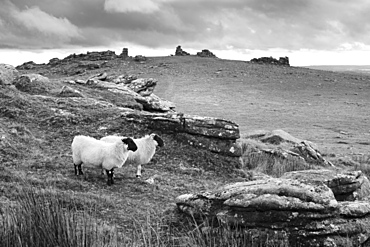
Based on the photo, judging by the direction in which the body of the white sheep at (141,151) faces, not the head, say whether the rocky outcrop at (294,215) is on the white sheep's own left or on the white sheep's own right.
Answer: on the white sheep's own right

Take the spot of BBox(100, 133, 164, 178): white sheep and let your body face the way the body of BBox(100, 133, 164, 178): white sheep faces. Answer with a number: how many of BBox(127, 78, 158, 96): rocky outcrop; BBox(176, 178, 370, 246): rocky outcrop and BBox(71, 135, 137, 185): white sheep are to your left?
1

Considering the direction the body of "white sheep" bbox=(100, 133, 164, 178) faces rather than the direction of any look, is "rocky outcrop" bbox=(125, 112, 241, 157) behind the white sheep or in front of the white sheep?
in front

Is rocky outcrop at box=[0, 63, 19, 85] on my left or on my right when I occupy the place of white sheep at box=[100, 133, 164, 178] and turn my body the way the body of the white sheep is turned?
on my left

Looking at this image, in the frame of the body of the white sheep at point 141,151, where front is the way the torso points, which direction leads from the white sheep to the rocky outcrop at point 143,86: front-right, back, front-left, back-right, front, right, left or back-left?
left

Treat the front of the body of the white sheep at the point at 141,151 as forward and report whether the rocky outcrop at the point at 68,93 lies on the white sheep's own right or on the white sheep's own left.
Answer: on the white sheep's own left

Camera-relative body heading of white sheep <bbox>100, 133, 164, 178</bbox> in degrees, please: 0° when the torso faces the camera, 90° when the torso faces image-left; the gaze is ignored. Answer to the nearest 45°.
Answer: approximately 270°

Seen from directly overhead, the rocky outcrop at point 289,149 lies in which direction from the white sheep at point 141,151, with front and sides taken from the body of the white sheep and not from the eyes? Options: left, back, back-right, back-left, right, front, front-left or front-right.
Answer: front-left

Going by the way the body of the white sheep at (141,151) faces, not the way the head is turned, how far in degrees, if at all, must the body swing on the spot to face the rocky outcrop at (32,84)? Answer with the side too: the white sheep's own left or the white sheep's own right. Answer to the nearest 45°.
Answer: approximately 135° to the white sheep's own left
